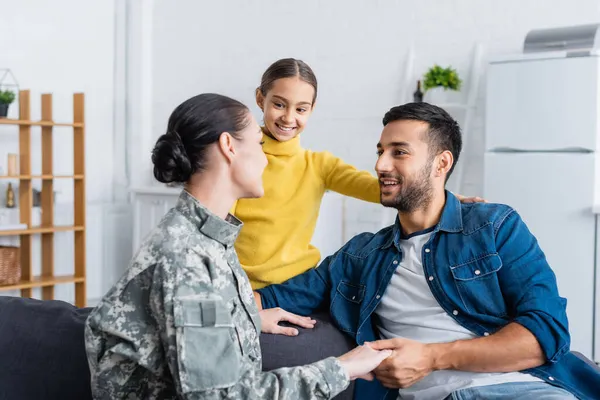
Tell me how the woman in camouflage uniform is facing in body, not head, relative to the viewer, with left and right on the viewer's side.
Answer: facing to the right of the viewer

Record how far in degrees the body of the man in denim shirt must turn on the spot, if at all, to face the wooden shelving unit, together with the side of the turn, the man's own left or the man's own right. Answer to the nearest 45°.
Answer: approximately 90° to the man's own right

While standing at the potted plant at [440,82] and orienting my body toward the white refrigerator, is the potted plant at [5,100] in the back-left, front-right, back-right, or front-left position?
back-right

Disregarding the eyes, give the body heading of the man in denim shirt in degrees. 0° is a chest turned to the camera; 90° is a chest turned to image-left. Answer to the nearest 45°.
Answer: approximately 45°

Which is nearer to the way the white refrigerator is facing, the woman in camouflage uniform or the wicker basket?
the woman in camouflage uniform

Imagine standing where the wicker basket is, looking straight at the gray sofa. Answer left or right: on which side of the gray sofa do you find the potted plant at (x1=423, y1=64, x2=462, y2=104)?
left

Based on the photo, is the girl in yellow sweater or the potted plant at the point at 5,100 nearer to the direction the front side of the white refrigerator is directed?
the girl in yellow sweater

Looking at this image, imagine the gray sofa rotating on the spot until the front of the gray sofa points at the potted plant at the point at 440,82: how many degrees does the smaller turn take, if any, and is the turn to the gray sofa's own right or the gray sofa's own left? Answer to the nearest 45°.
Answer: approximately 135° to the gray sofa's own left

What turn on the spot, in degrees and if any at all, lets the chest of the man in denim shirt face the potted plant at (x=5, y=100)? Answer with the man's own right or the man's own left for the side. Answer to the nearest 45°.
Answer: approximately 90° to the man's own right
